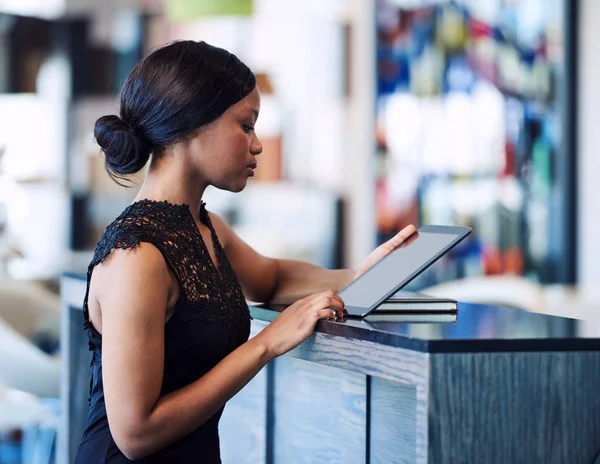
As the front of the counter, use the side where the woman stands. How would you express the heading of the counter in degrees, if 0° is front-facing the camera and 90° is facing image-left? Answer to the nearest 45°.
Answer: approximately 45°

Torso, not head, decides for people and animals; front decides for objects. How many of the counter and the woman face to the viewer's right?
1

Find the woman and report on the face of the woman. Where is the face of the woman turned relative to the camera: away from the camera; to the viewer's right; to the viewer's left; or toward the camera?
to the viewer's right

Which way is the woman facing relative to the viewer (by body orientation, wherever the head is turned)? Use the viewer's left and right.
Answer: facing to the right of the viewer
